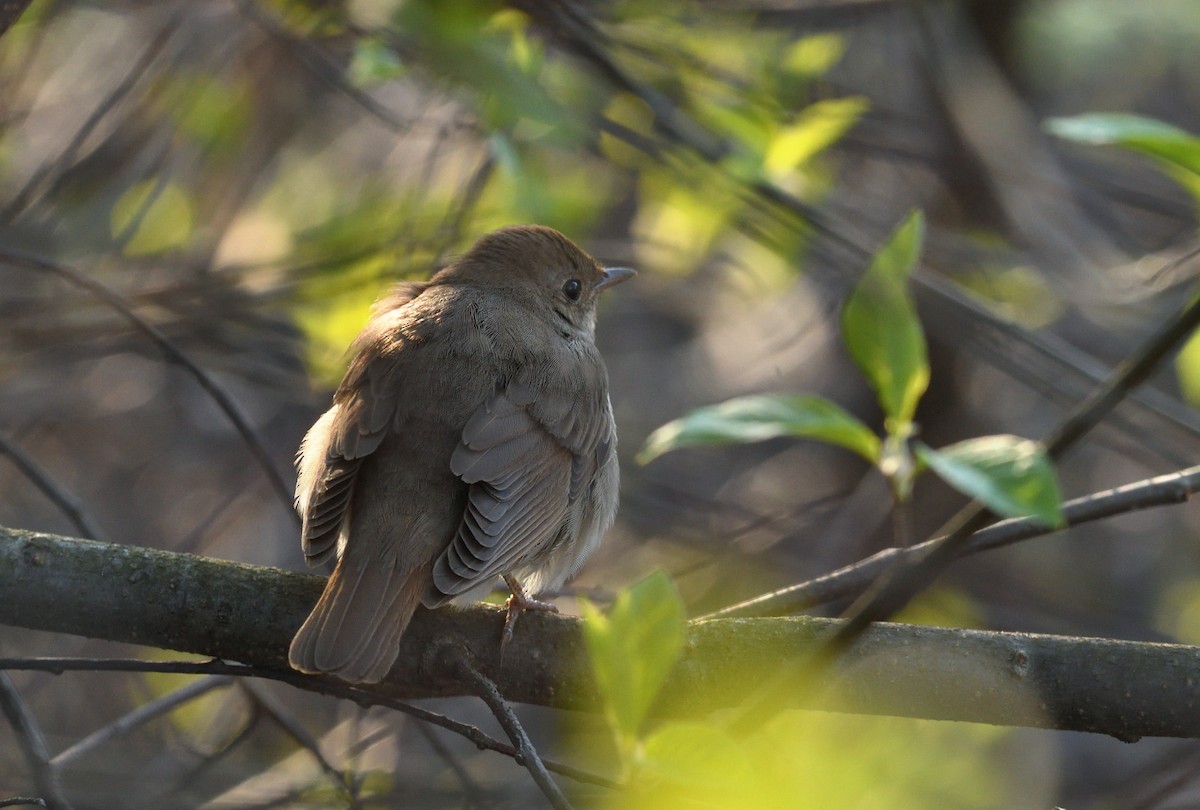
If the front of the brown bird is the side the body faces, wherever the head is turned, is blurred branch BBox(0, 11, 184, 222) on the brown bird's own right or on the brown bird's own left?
on the brown bird's own left

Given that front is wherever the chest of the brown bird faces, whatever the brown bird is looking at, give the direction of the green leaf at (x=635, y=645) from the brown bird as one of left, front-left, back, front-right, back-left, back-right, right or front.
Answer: back-right

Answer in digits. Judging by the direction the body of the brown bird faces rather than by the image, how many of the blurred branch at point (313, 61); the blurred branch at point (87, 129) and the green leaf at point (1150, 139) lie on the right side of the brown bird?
1

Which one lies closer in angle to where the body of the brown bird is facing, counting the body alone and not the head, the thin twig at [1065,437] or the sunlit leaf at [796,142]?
the sunlit leaf

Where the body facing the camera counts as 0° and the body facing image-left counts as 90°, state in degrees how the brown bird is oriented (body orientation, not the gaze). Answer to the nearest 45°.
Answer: approximately 225°

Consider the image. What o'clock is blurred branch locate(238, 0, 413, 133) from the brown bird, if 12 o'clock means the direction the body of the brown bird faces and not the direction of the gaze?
The blurred branch is roughly at 10 o'clock from the brown bird.

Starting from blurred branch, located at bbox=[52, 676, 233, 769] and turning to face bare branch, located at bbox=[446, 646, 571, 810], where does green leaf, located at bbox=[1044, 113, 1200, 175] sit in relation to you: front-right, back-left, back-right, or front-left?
front-left

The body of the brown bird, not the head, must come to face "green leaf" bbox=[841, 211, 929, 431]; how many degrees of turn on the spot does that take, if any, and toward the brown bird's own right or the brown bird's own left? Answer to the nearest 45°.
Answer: approximately 90° to the brown bird's own right

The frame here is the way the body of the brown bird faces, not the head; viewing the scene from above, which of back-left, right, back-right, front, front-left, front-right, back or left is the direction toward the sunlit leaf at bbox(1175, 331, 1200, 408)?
front-right

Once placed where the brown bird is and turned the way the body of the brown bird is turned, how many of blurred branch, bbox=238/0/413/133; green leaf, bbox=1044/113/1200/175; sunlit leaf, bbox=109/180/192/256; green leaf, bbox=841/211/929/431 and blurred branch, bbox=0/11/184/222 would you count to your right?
2

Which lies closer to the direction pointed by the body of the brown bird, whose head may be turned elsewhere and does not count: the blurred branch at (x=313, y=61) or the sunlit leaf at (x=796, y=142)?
the sunlit leaf
